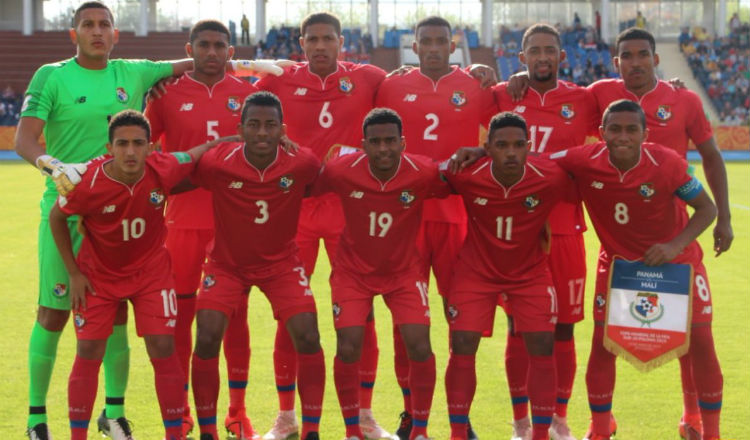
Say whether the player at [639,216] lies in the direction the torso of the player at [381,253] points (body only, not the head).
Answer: no

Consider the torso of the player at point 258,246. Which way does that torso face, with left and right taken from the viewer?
facing the viewer

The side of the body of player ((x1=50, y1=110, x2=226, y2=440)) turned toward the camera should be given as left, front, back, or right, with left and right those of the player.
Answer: front

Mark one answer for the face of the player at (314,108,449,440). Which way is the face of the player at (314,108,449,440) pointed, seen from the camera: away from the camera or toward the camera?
toward the camera

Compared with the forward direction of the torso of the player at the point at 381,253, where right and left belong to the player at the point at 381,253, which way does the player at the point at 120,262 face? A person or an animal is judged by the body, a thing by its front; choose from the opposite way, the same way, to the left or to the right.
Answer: the same way

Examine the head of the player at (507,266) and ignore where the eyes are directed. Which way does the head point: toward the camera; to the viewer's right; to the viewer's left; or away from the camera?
toward the camera

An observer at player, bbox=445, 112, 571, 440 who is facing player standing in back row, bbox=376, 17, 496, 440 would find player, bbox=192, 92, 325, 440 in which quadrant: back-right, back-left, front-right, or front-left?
front-left

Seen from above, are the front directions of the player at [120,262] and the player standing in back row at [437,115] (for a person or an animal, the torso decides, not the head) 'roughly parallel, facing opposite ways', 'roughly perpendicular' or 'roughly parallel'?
roughly parallel

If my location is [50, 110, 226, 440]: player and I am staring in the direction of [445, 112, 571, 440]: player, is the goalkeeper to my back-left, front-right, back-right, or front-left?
back-left

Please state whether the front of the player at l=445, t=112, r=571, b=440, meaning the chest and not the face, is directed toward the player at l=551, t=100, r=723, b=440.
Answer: no

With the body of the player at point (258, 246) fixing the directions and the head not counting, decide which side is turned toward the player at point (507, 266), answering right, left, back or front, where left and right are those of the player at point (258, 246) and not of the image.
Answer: left

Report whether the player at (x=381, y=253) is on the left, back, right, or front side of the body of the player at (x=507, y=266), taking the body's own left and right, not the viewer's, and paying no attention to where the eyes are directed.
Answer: right

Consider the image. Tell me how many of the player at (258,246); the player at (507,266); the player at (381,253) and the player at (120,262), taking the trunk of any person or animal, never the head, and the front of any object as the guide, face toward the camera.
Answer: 4

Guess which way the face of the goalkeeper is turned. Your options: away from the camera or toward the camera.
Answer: toward the camera

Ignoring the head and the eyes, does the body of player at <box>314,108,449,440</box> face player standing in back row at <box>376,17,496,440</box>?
no

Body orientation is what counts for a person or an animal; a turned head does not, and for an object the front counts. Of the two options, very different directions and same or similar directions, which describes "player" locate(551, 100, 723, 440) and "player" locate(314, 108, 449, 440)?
same or similar directions

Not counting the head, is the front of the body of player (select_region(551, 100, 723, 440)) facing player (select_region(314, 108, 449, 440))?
no

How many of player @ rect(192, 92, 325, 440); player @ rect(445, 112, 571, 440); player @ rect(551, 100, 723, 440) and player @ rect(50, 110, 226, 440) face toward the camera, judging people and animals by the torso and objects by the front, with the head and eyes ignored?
4

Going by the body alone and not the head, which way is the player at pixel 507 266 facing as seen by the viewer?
toward the camera
